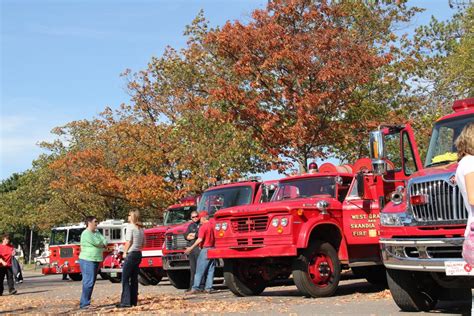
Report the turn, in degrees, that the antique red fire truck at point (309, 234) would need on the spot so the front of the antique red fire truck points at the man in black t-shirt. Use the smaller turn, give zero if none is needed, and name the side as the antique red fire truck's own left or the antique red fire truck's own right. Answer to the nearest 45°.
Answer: approximately 90° to the antique red fire truck's own right

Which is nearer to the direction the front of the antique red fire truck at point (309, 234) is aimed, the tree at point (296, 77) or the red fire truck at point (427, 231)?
the red fire truck

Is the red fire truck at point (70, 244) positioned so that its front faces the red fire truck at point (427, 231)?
no

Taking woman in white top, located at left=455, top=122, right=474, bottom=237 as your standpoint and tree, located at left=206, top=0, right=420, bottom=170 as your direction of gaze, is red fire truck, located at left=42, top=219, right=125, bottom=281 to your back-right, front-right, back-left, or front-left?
front-left

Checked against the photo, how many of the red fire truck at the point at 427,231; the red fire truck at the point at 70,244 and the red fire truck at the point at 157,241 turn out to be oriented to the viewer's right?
0

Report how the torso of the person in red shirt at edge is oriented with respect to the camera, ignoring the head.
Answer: toward the camera

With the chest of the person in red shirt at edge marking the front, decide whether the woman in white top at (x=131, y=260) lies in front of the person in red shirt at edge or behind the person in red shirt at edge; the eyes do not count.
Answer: in front

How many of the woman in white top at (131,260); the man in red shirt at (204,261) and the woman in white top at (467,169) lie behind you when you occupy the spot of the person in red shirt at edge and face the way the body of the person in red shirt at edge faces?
0

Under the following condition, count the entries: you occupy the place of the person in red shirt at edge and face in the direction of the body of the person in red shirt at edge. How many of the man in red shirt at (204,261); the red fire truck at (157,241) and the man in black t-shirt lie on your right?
0

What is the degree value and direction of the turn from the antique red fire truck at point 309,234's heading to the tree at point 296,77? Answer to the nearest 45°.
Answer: approximately 135° to its right

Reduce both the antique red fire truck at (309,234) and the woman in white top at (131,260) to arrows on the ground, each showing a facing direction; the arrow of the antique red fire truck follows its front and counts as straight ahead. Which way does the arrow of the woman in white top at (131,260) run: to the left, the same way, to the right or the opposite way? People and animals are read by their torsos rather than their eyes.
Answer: to the right
